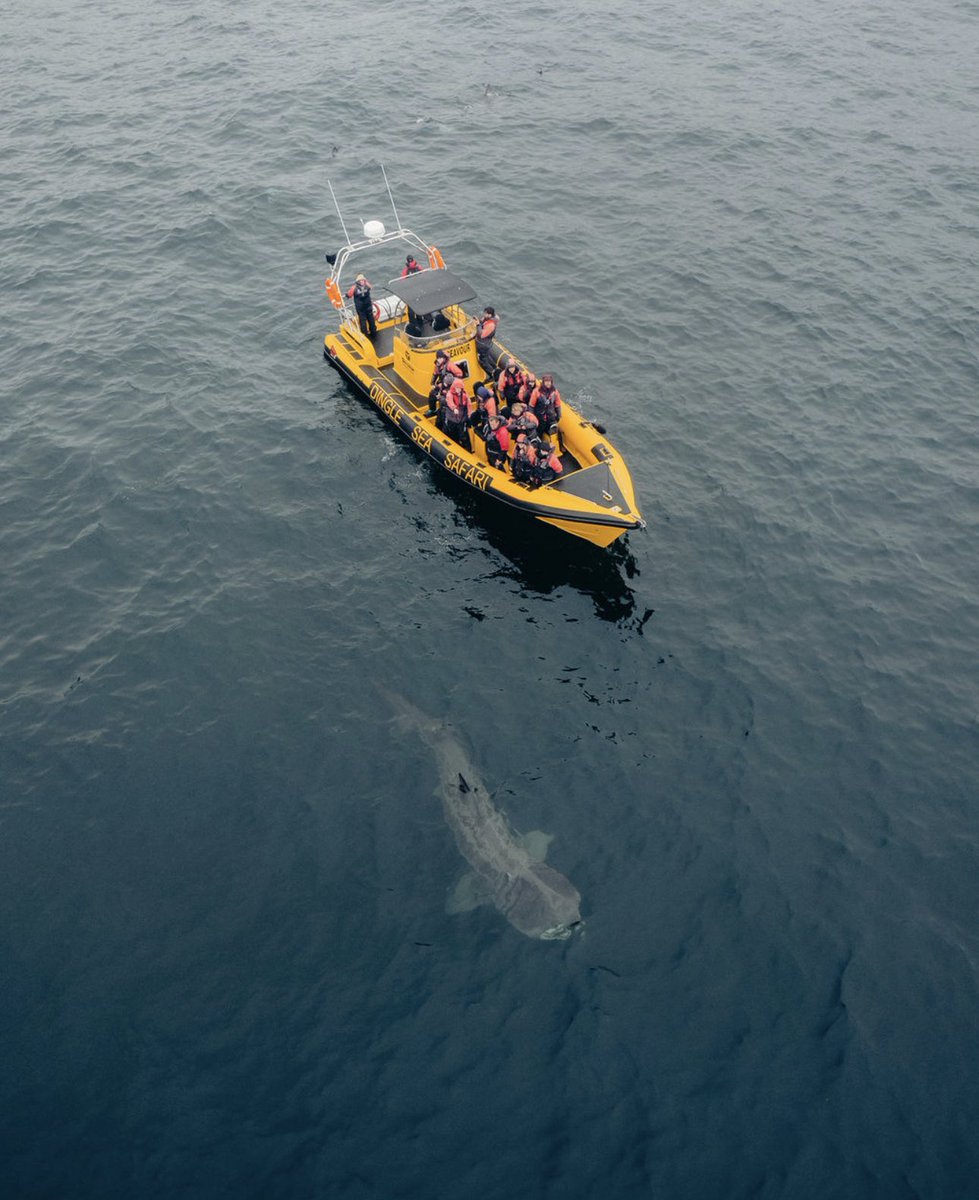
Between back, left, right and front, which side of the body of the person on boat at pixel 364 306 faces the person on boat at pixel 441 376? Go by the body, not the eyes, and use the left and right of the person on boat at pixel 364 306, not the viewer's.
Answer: front

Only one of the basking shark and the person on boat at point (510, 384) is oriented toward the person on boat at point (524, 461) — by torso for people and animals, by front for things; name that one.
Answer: the person on boat at point (510, 384)

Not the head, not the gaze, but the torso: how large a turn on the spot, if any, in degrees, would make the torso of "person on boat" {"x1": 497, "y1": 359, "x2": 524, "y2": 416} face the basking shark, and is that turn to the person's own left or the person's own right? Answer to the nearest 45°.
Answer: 0° — they already face it

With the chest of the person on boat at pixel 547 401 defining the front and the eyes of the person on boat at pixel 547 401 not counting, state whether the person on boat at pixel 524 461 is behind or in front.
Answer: in front

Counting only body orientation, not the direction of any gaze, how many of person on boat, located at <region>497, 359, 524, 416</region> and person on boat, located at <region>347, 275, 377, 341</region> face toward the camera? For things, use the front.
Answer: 2

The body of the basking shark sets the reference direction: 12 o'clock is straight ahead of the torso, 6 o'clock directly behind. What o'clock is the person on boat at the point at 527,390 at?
The person on boat is roughly at 8 o'clock from the basking shark.

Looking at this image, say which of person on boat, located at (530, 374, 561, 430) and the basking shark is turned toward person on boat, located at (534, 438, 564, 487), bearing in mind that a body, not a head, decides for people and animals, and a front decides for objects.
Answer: person on boat, located at (530, 374, 561, 430)

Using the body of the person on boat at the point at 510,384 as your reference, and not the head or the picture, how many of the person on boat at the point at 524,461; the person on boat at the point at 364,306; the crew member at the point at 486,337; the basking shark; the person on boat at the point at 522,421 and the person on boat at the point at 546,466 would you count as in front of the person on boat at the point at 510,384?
4

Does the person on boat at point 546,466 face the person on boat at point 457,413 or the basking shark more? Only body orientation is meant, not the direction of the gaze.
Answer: the basking shark

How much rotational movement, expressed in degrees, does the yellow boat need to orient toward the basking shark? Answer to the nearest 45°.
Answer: approximately 45° to its right

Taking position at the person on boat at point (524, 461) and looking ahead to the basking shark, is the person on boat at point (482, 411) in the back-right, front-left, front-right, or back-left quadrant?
back-right

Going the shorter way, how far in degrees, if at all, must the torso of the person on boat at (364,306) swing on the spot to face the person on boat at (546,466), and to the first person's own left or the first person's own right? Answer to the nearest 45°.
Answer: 0° — they already face them

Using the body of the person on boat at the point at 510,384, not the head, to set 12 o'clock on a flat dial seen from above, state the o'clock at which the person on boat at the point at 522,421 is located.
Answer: the person on boat at the point at 522,421 is roughly at 12 o'clock from the person on boat at the point at 510,384.

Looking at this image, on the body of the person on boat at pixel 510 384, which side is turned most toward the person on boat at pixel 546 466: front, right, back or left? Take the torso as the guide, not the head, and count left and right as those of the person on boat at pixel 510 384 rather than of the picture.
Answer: front
